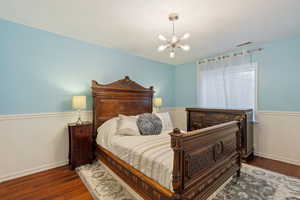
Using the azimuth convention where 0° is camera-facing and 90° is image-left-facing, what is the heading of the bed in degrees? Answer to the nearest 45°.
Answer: approximately 315°

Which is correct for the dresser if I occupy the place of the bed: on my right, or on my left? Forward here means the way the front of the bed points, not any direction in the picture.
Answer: on my left

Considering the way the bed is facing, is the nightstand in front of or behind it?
behind
